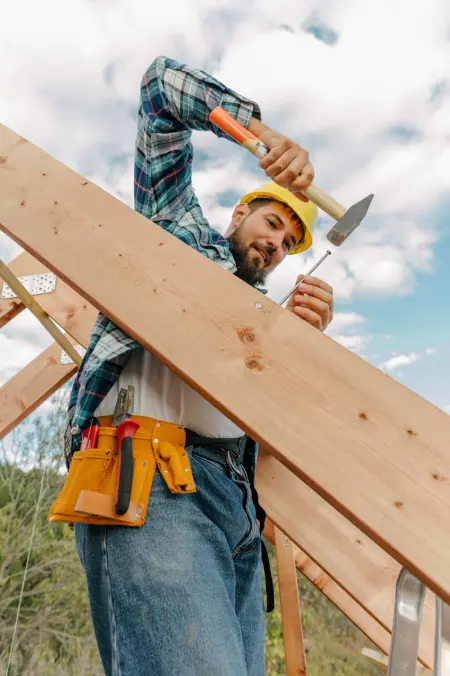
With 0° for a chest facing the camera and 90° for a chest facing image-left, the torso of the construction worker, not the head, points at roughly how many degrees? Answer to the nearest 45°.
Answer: approximately 315°

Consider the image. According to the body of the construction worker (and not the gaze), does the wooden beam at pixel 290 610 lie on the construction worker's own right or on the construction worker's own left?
on the construction worker's own left

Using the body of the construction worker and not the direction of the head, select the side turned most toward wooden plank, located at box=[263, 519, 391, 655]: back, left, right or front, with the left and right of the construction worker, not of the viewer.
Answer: left

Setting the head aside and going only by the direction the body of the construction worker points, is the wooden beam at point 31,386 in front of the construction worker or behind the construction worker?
behind

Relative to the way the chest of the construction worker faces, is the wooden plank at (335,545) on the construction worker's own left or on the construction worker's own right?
on the construction worker's own left

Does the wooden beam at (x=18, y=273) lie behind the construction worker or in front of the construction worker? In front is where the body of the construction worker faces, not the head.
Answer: behind
